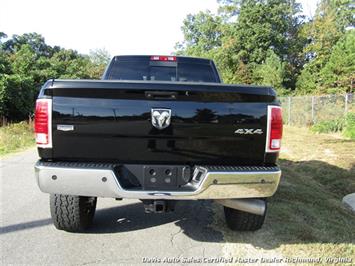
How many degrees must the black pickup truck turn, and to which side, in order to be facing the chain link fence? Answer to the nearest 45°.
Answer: approximately 45° to its right

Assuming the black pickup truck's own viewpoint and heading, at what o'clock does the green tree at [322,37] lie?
The green tree is roughly at 1 o'clock from the black pickup truck.

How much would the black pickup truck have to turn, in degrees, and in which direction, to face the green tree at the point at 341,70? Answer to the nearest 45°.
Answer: approximately 45° to its right

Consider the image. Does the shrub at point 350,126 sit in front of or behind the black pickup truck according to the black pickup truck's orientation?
in front

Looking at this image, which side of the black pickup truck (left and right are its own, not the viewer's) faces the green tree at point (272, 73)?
front

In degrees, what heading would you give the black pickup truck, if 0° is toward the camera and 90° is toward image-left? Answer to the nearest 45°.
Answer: approximately 180°
